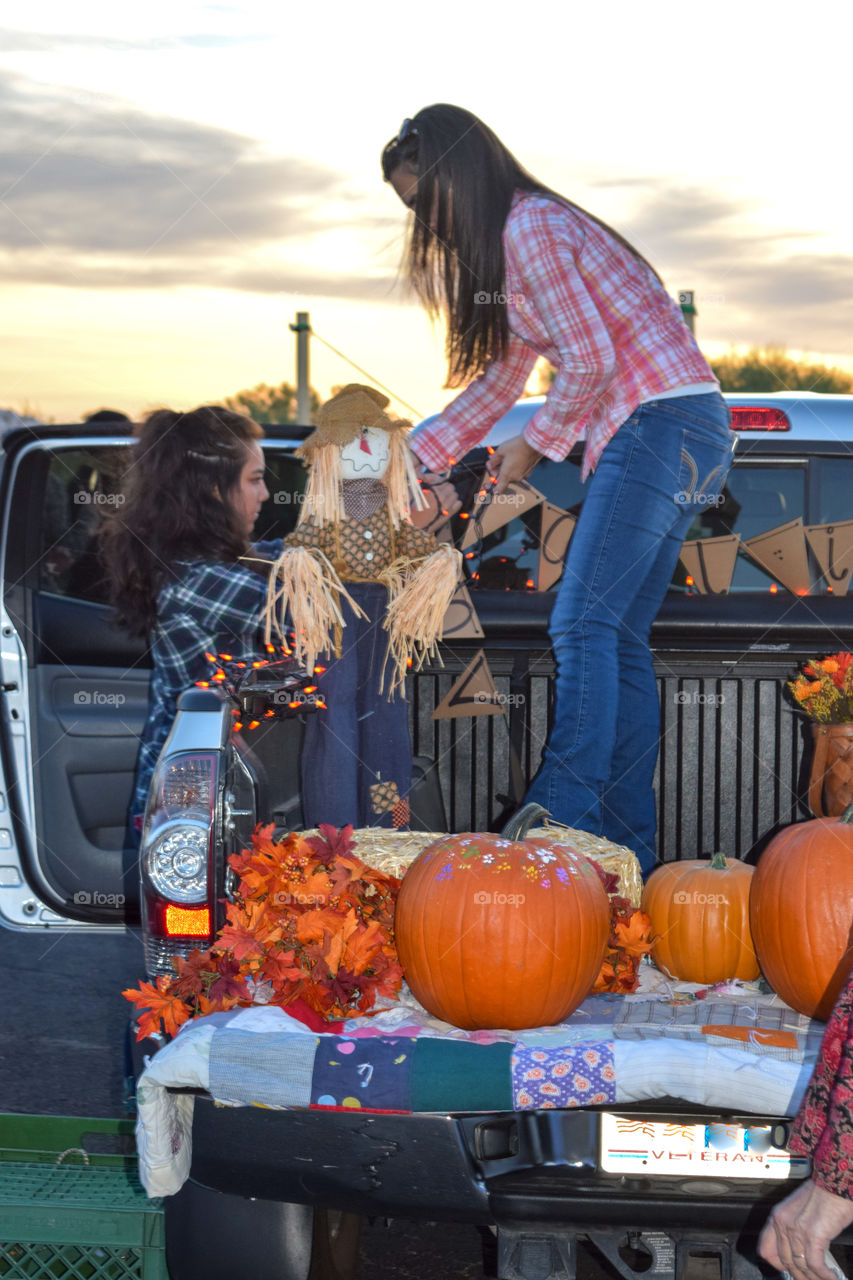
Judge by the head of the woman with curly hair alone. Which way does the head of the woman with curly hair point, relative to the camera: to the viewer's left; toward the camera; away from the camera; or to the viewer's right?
to the viewer's right

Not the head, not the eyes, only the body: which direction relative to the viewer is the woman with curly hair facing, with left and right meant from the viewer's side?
facing to the right of the viewer

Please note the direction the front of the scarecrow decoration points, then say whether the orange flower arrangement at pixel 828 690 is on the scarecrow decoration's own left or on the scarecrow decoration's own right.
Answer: on the scarecrow decoration's own left

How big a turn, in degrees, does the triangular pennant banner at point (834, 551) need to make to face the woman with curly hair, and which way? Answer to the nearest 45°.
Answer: approximately 90° to its right

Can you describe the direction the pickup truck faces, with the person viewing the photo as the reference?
facing away from the viewer

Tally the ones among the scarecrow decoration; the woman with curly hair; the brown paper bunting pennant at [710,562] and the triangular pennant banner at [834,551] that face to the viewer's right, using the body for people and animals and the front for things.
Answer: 1

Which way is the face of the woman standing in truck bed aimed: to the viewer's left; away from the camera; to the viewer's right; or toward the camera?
to the viewer's left

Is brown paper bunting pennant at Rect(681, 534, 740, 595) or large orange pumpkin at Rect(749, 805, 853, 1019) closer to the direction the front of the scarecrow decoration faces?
the large orange pumpkin

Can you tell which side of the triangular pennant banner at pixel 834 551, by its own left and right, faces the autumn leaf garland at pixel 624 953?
front

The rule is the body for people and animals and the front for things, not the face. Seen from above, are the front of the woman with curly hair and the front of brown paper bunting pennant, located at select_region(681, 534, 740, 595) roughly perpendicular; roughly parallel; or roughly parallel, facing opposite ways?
roughly perpendicular

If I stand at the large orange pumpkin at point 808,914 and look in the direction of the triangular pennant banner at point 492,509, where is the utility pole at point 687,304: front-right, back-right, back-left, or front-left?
front-right

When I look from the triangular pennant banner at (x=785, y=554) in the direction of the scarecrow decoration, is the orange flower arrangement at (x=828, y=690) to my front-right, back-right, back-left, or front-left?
front-left

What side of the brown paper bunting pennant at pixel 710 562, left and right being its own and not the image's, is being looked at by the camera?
front

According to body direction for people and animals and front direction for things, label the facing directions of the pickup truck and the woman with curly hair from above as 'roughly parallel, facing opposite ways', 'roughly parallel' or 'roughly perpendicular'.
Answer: roughly perpendicular

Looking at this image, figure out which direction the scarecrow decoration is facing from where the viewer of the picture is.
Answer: facing the viewer
